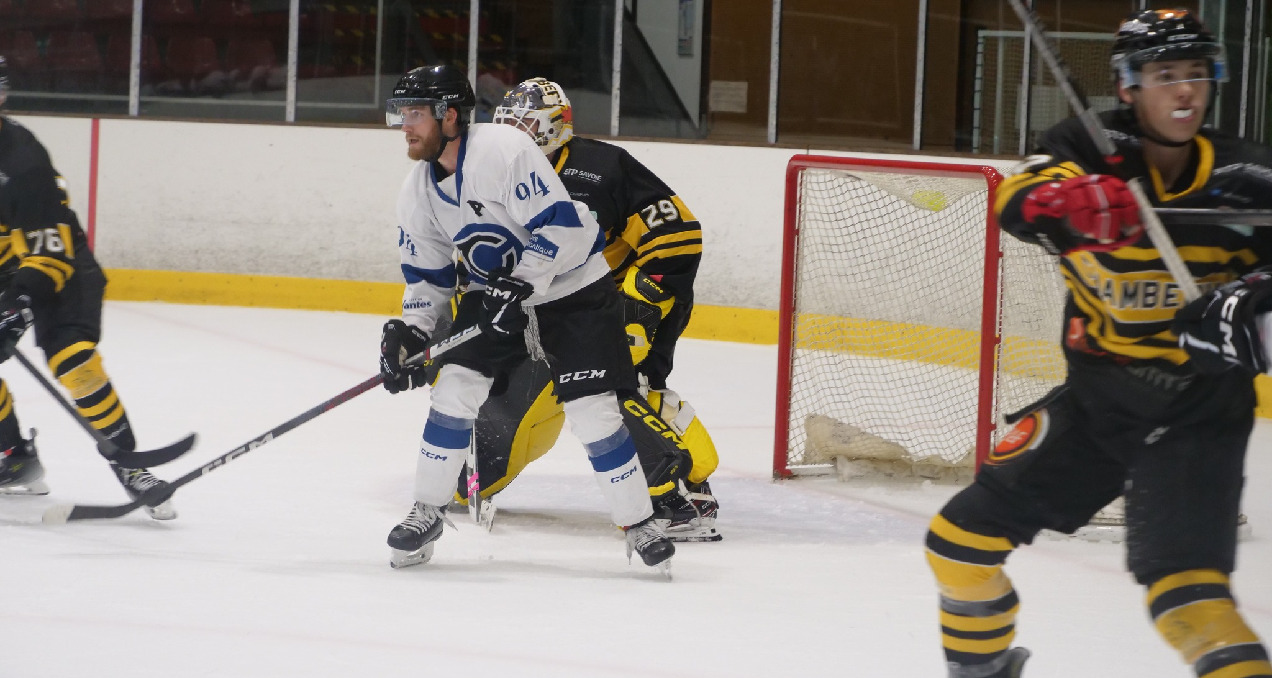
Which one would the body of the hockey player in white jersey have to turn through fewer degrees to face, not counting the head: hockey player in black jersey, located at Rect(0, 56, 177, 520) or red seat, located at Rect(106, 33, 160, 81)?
the hockey player in black jersey

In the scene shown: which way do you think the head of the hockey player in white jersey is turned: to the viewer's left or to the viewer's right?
to the viewer's left

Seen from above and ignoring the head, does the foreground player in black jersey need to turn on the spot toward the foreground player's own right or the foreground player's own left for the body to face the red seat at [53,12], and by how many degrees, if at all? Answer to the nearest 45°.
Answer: approximately 180°

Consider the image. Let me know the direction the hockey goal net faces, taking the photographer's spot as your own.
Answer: facing the viewer and to the left of the viewer

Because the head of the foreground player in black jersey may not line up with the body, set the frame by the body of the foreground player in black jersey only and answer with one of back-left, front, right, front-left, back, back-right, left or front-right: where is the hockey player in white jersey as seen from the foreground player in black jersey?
back

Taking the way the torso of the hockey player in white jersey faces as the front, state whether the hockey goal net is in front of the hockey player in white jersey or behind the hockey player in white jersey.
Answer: behind

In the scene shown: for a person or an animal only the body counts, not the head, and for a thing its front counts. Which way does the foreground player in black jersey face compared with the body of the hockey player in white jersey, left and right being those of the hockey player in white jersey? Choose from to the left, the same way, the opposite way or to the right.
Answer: to the left
